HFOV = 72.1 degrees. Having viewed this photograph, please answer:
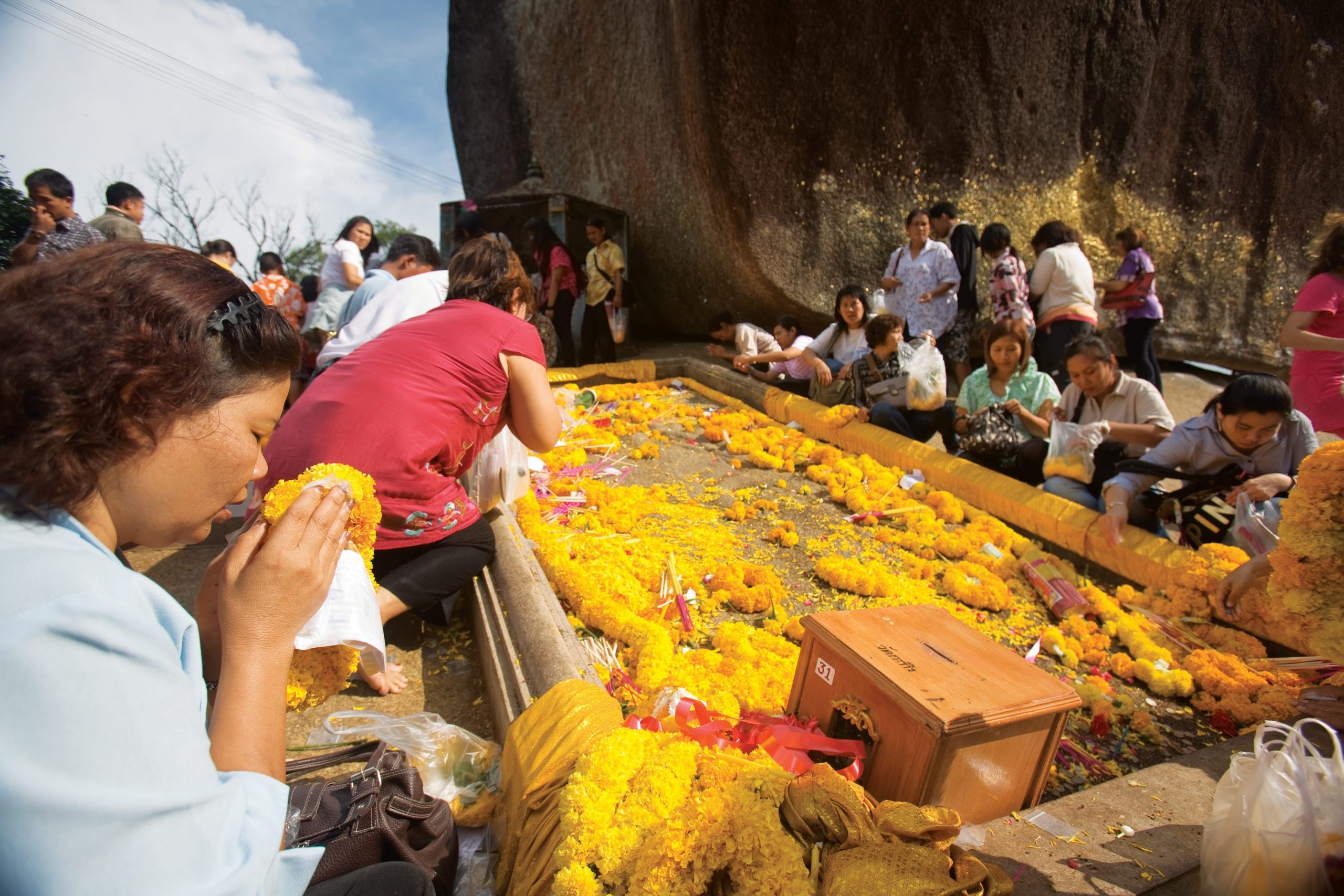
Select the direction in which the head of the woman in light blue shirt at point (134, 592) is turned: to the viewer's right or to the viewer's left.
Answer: to the viewer's right

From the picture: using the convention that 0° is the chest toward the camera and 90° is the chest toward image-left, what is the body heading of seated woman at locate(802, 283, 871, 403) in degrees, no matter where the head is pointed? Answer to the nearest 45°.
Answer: approximately 45°

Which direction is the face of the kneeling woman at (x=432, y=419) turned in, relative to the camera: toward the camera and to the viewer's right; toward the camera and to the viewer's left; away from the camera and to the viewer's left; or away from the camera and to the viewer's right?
away from the camera and to the viewer's right

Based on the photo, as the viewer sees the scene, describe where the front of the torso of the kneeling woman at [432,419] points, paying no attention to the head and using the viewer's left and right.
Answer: facing away from the viewer and to the right of the viewer

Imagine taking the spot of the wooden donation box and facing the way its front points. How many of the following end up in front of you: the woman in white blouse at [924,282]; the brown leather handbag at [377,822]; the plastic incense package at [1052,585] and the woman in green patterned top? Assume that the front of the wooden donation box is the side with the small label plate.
1

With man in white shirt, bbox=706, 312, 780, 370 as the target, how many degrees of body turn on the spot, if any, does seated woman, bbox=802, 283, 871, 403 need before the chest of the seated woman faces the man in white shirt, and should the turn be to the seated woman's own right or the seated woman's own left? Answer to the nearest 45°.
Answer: approximately 90° to the seated woman's own right

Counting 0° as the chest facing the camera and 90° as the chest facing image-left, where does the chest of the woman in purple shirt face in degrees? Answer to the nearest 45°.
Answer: approximately 90°

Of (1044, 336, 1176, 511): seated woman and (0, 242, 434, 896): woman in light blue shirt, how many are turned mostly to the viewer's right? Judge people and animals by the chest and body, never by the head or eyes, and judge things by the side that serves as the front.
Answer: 1
